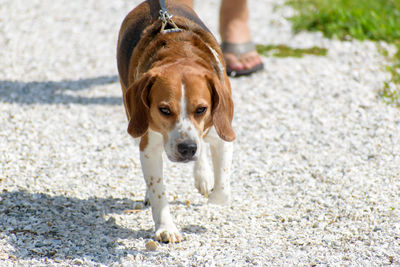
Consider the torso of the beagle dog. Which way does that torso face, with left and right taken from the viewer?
facing the viewer
